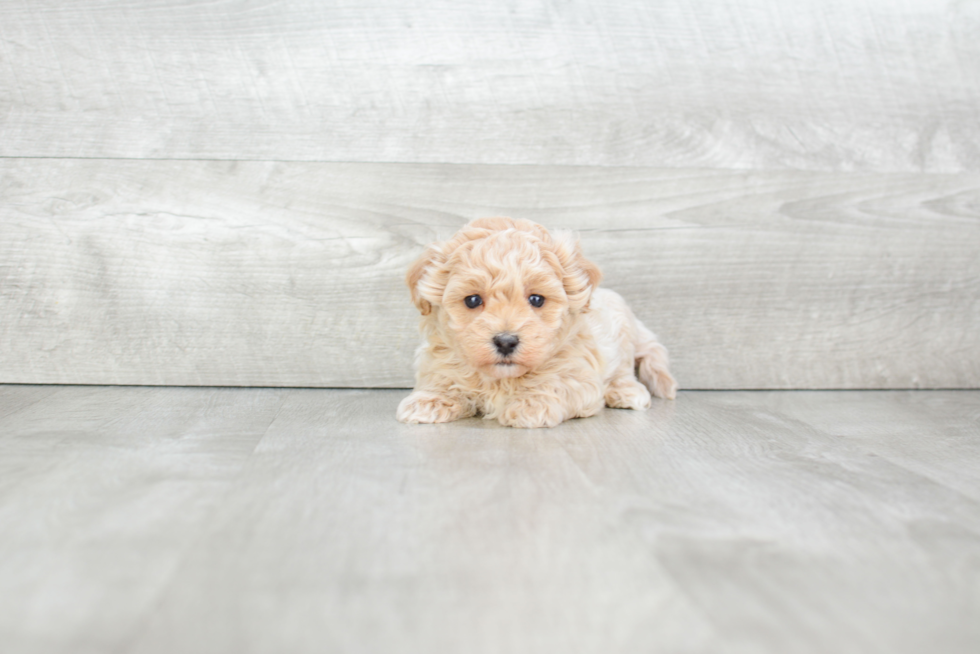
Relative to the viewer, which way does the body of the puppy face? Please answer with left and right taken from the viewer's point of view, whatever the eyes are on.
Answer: facing the viewer and to the left of the viewer
